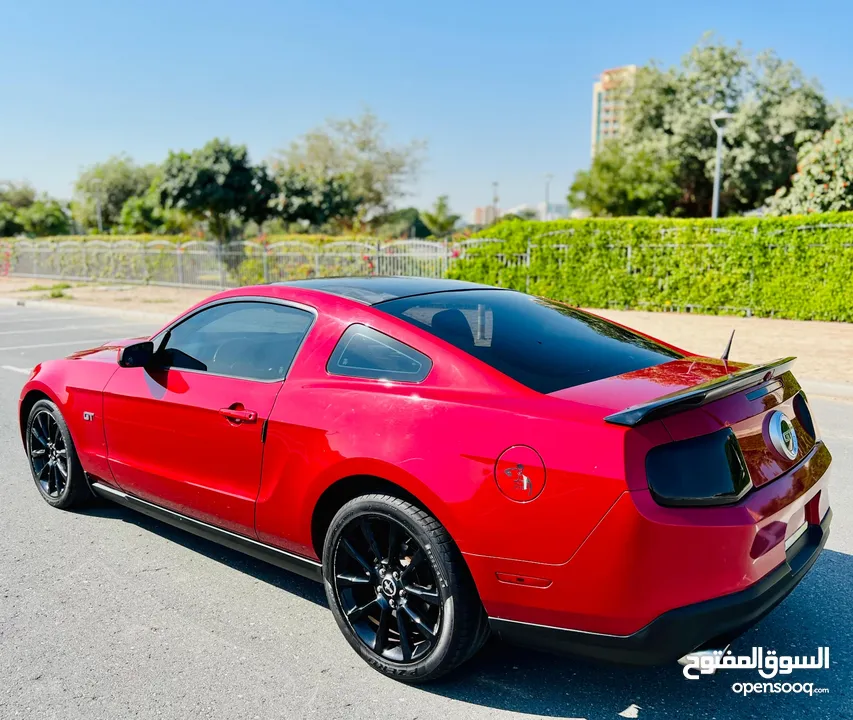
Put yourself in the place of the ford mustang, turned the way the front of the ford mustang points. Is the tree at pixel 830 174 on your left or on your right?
on your right

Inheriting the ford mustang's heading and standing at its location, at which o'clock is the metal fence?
The metal fence is roughly at 1 o'clock from the ford mustang.

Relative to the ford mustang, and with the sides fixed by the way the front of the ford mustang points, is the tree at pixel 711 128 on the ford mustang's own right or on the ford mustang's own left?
on the ford mustang's own right

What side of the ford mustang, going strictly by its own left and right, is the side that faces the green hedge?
right

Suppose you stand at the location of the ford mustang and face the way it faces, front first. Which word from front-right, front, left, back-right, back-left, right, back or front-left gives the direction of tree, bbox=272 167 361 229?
front-right

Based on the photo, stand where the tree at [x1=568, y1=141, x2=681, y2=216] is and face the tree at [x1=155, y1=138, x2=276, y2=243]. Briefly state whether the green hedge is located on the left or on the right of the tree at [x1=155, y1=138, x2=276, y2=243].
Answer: left

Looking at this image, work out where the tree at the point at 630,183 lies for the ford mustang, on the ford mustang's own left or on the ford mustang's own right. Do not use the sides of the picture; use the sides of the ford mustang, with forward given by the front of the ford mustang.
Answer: on the ford mustang's own right

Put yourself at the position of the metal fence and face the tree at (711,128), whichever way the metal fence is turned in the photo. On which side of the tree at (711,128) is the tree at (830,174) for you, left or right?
right

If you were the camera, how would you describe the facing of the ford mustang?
facing away from the viewer and to the left of the viewer
